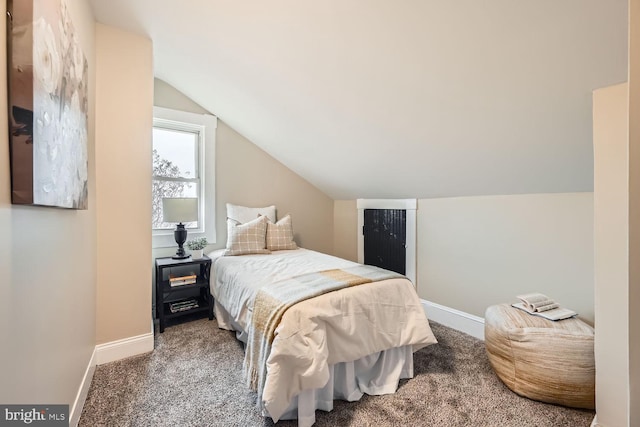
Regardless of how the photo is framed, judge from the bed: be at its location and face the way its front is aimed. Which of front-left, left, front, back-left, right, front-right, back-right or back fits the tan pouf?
front-left

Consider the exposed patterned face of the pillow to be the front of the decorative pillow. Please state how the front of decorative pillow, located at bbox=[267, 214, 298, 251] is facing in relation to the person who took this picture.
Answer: facing the viewer

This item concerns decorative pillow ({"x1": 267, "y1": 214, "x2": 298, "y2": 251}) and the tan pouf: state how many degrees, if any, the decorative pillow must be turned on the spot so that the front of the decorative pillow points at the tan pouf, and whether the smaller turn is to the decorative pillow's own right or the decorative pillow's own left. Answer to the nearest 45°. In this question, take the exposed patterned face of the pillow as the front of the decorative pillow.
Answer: approximately 45° to the decorative pillow's own left

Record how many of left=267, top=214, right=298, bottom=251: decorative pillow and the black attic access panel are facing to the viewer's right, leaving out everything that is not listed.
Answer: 0

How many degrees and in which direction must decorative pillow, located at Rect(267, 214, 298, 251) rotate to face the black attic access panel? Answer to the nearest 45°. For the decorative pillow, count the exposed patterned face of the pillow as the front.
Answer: approximately 90° to its left

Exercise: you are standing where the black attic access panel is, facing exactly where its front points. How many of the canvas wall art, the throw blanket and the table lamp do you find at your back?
0

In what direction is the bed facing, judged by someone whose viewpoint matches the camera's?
facing the viewer and to the right of the viewer

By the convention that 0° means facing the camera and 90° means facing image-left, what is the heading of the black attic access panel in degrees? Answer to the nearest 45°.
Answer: approximately 45°

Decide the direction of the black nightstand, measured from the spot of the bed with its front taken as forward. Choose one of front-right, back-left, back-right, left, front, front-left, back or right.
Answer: back

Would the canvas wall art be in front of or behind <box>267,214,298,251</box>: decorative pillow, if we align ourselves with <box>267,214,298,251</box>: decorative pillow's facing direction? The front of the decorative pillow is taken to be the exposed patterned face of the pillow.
in front

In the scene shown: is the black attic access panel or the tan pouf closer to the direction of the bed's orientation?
the tan pouf

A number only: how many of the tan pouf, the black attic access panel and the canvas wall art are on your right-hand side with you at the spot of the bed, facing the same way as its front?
1

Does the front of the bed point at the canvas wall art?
no
